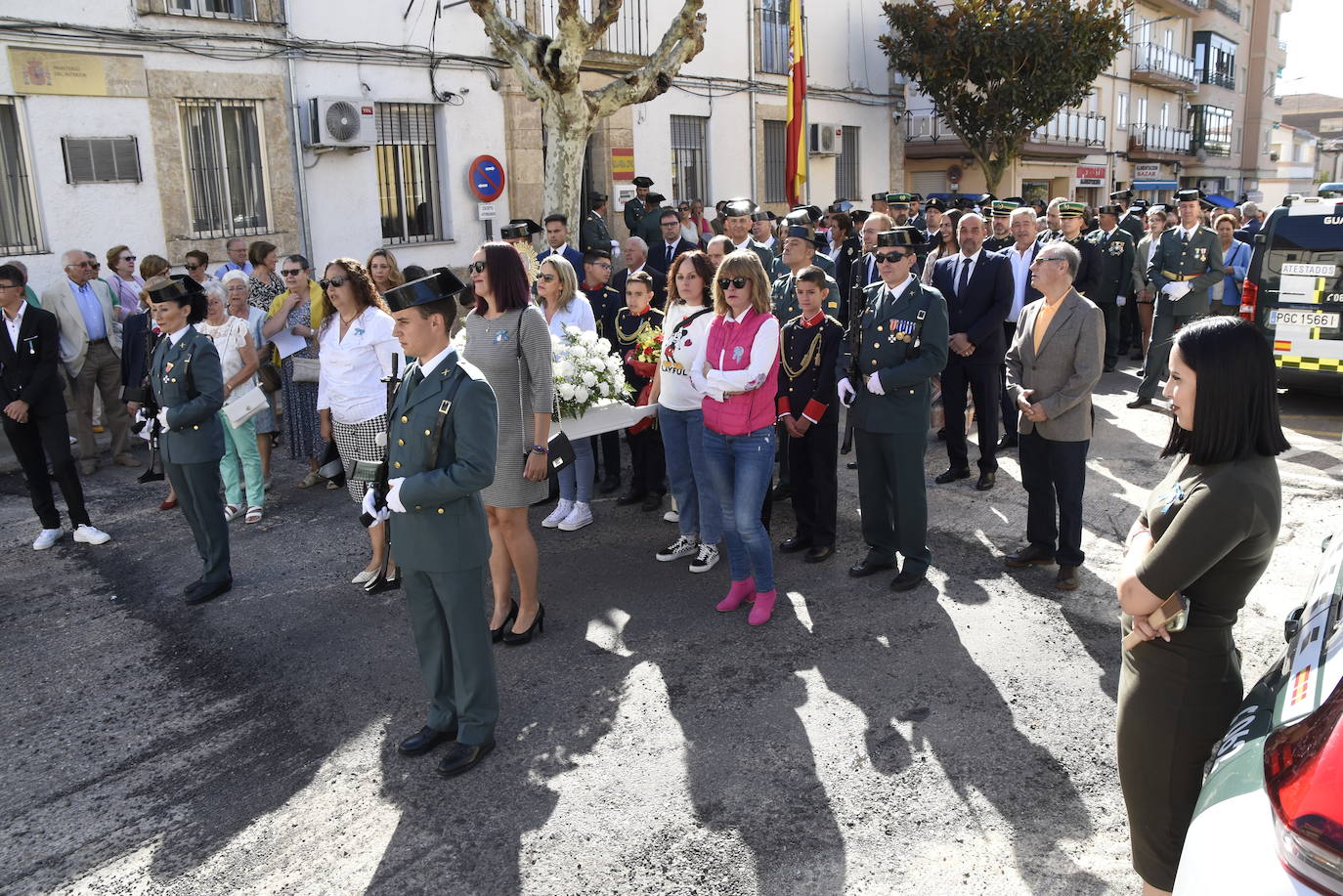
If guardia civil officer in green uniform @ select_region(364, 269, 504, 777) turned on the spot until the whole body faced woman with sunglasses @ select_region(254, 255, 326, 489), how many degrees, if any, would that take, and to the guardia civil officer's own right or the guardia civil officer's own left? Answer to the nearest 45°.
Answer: approximately 135° to the guardia civil officer's own right

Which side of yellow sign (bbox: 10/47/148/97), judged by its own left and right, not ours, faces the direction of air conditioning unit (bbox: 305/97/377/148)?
left

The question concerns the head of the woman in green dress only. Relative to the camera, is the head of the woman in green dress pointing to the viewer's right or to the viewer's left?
to the viewer's left

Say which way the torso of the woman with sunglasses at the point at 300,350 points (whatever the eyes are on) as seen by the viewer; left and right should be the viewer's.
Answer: facing the viewer and to the left of the viewer

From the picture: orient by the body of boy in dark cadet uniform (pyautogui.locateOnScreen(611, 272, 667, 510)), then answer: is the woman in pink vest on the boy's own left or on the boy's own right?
on the boy's own left

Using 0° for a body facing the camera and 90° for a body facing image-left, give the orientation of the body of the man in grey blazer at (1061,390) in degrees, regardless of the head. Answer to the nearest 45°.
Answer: approximately 45°

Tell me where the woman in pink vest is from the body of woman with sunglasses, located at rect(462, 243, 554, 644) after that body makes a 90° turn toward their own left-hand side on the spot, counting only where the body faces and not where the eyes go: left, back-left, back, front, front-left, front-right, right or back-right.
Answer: front-left

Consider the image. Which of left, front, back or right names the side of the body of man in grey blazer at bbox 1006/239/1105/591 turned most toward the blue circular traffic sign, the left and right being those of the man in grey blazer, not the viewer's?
right

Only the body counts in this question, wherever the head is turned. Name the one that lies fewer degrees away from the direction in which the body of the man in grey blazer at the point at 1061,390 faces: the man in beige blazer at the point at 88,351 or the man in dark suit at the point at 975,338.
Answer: the man in beige blazer

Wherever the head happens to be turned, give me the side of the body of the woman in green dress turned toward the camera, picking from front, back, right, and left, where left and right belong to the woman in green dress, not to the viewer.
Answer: left

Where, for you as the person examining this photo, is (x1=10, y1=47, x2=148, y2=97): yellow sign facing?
facing the viewer

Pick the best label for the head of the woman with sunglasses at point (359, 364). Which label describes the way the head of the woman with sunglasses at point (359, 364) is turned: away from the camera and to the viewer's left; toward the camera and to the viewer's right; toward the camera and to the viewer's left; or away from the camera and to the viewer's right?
toward the camera and to the viewer's left
